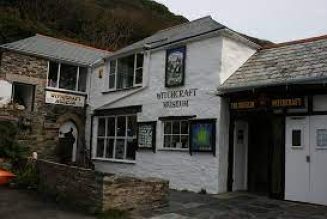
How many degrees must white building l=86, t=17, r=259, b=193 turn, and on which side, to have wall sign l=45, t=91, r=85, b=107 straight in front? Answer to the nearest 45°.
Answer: approximately 90° to its right

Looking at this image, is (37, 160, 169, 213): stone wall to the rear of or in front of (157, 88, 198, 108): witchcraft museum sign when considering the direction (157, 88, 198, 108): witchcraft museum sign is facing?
in front

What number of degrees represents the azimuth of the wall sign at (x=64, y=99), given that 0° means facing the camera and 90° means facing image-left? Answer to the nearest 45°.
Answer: approximately 315°

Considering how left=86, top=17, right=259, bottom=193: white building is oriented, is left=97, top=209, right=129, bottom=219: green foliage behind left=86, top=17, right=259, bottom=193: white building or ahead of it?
ahead

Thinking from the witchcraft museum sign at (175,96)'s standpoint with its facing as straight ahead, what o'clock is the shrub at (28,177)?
The shrub is roughly at 1 o'clock from the witchcraft museum sign.

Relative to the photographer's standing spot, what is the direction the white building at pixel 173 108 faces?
facing the viewer and to the left of the viewer

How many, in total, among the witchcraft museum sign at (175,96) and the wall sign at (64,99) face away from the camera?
0

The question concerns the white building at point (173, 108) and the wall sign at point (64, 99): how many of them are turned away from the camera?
0
